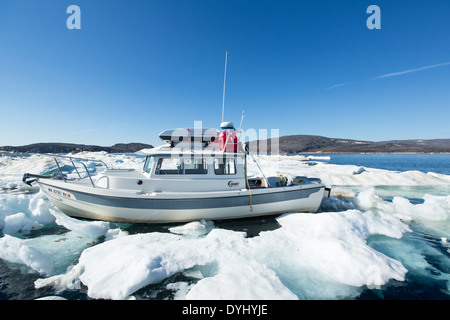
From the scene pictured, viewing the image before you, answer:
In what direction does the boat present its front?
to the viewer's left

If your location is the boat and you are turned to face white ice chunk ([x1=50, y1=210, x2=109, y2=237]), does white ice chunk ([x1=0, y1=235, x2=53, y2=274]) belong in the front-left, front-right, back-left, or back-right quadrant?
front-left

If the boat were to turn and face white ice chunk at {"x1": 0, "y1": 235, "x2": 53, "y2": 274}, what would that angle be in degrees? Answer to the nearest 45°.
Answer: approximately 45° to its left

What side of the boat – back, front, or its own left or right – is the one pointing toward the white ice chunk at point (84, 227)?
front
